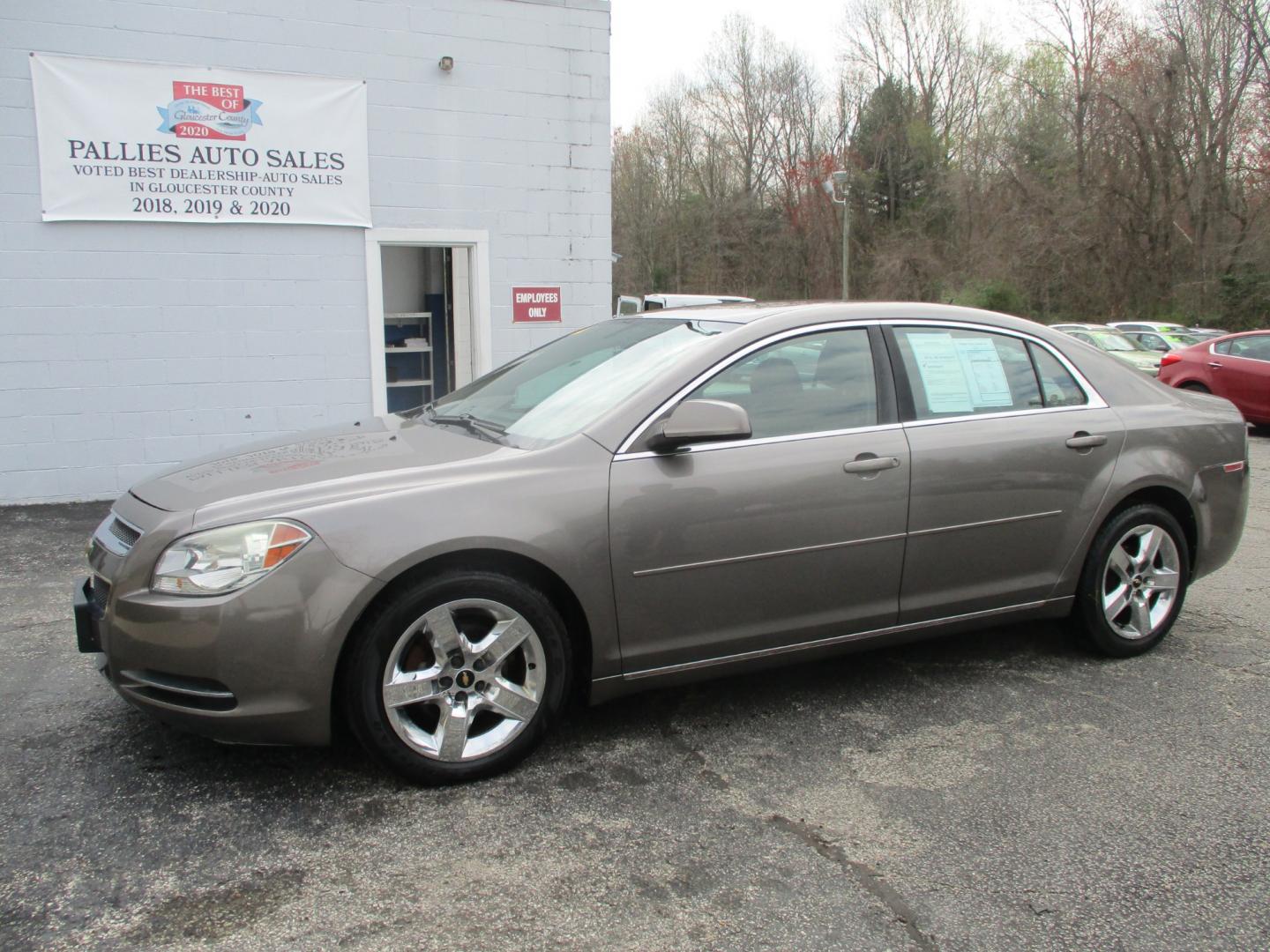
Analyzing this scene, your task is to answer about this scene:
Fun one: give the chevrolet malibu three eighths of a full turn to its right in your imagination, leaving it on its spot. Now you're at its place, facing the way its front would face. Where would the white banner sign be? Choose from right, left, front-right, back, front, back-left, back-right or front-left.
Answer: front-left

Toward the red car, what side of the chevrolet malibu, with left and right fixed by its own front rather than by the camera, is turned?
back

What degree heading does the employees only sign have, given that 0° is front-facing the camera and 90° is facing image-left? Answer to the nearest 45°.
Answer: approximately 0°

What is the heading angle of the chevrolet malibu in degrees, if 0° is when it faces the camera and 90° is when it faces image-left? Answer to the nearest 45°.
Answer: approximately 45°

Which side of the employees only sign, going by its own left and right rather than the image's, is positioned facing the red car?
left

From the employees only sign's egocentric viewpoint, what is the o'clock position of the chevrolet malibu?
The chevrolet malibu is roughly at 12 o'clock from the employees only sign.
